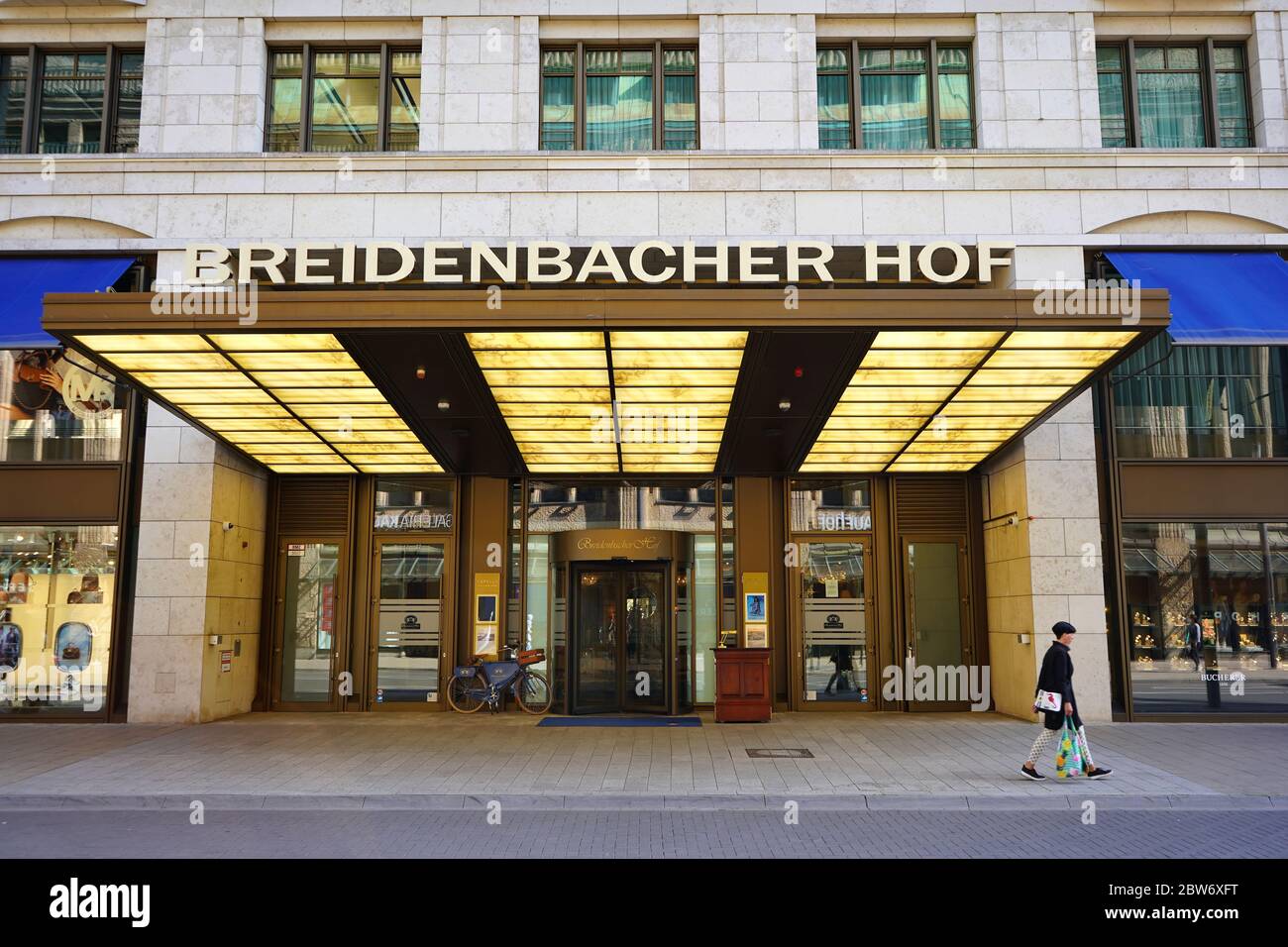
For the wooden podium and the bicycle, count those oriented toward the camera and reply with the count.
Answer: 1

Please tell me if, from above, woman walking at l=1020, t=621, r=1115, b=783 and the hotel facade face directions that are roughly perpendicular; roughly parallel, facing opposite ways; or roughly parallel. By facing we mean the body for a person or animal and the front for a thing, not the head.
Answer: roughly perpendicular

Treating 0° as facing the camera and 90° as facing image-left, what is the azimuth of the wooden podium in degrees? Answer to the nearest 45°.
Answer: approximately 0°

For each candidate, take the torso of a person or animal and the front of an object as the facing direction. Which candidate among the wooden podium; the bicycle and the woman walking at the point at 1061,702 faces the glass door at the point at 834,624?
the bicycle

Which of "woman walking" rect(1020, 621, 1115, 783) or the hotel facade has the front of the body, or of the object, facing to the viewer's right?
the woman walking

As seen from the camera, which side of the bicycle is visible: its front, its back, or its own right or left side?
right

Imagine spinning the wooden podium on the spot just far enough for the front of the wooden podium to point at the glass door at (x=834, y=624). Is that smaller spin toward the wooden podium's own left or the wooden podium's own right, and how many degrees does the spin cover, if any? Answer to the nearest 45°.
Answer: approximately 135° to the wooden podium's own left

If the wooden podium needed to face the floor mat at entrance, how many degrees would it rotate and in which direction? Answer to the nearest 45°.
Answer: approximately 90° to its right

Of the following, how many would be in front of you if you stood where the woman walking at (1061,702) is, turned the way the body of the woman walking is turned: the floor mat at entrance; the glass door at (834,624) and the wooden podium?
0

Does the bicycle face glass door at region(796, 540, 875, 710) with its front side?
yes

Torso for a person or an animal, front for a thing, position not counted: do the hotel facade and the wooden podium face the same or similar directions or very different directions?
same or similar directions

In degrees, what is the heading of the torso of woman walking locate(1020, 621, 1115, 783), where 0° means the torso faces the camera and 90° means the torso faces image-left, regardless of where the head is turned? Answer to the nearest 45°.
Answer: approximately 270°

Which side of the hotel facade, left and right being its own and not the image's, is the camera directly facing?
front
